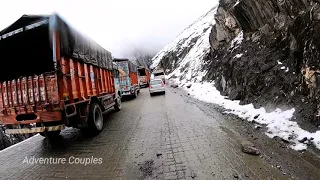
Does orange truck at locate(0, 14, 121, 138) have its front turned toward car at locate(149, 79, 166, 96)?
yes

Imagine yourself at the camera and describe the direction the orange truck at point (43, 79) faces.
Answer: facing away from the viewer and to the right of the viewer

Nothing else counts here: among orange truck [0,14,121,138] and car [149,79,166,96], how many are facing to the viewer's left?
0
